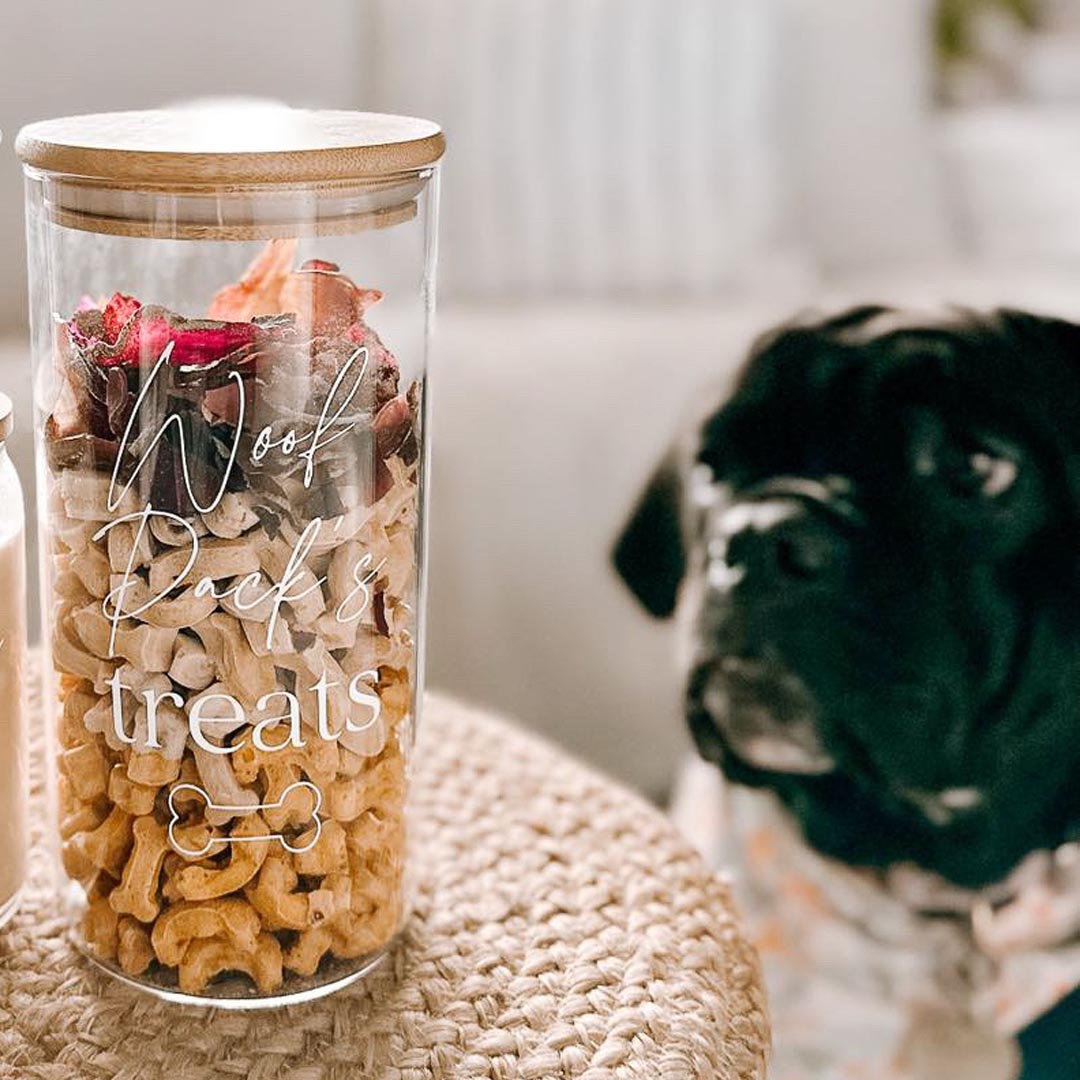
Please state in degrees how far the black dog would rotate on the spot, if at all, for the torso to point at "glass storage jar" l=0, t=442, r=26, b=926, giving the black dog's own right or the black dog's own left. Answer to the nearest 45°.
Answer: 0° — it already faces it

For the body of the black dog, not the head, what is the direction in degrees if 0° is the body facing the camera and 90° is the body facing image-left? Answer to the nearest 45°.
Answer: approximately 45°
